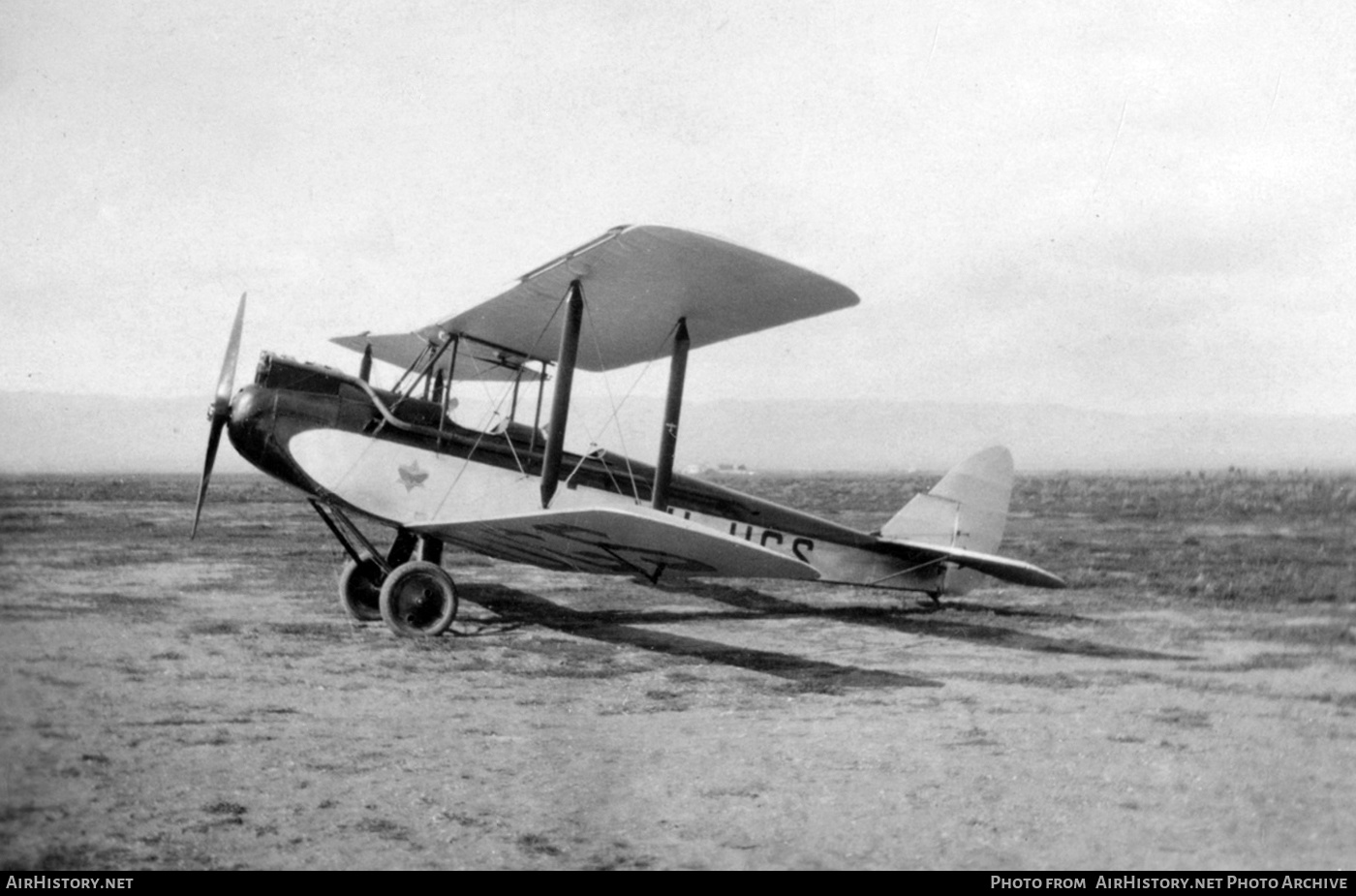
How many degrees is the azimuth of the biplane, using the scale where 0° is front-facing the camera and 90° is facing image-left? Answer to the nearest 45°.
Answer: approximately 45°
